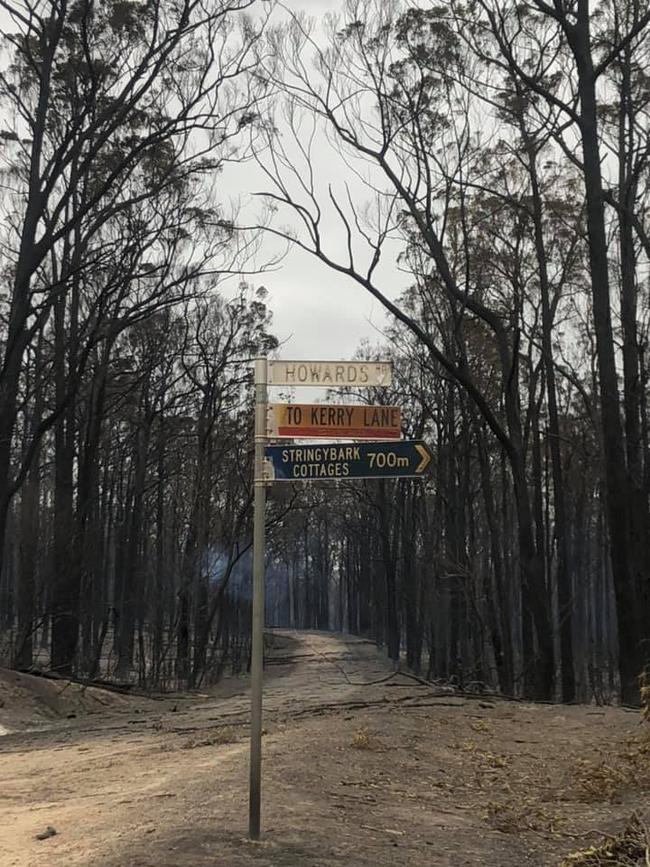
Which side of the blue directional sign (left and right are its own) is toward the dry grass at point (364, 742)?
back

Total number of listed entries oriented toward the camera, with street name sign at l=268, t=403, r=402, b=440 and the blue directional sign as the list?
2

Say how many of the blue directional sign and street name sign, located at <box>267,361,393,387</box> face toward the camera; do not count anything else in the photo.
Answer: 2

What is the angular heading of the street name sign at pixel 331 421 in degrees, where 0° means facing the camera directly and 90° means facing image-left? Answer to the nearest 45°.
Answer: approximately 0°

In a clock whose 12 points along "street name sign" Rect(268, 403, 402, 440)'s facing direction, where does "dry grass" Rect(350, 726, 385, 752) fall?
The dry grass is roughly at 6 o'clock from the street name sign.

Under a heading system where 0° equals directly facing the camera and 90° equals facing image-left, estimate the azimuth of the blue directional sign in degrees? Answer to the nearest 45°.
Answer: approximately 0°
